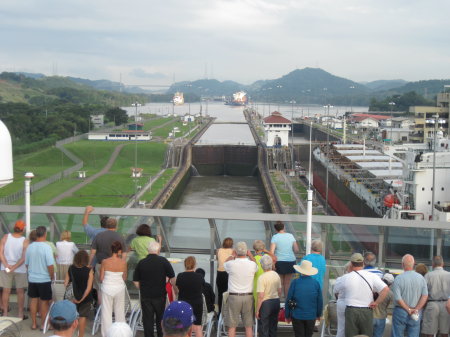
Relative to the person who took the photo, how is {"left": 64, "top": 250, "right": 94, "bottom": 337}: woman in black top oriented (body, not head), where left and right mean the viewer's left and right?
facing away from the viewer

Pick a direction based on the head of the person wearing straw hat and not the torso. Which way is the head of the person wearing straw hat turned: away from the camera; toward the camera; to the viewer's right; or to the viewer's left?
away from the camera

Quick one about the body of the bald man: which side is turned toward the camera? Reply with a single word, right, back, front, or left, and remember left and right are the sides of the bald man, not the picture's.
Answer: back

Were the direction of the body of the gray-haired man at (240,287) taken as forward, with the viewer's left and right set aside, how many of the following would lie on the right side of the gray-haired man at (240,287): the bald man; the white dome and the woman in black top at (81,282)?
1

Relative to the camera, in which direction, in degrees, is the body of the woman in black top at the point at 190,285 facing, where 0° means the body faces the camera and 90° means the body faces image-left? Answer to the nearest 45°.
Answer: approximately 180°

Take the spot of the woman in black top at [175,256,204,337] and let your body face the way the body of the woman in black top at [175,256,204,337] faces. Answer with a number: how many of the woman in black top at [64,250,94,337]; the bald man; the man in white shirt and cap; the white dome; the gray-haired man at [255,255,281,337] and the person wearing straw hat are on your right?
4

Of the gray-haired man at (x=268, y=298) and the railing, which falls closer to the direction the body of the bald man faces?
the railing

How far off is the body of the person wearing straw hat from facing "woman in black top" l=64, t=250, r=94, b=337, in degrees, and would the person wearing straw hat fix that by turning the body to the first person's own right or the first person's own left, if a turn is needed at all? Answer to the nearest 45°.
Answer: approximately 90° to the first person's own left

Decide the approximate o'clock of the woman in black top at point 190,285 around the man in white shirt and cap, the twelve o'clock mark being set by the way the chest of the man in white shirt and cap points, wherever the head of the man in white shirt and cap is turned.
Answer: The woman in black top is roughly at 9 o'clock from the man in white shirt and cap.

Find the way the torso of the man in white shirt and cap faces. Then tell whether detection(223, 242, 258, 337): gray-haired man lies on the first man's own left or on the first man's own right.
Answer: on the first man's own left

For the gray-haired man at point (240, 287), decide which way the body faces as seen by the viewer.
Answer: away from the camera

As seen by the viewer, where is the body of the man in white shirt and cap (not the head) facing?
away from the camera

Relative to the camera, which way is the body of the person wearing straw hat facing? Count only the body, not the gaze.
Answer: away from the camera

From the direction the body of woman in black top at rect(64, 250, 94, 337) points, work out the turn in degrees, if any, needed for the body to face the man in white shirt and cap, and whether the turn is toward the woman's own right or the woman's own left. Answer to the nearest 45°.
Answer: approximately 135° to the woman's own right

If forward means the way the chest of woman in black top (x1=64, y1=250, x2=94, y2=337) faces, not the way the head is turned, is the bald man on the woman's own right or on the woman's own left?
on the woman's own right
